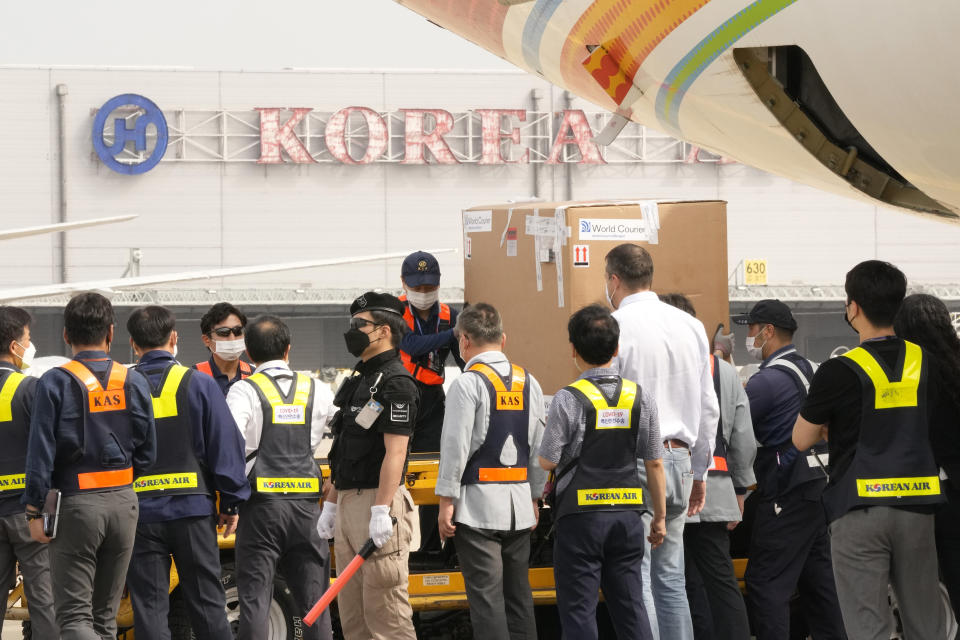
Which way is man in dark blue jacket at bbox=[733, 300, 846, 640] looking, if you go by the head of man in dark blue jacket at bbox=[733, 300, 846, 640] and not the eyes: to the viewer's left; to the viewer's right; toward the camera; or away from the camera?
to the viewer's left

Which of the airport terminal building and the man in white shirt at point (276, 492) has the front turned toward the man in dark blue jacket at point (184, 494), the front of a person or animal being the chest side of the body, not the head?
the airport terminal building

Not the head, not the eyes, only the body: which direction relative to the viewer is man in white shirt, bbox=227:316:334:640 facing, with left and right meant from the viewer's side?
facing away from the viewer

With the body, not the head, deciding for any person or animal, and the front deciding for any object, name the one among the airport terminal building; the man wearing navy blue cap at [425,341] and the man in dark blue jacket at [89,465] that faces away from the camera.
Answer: the man in dark blue jacket

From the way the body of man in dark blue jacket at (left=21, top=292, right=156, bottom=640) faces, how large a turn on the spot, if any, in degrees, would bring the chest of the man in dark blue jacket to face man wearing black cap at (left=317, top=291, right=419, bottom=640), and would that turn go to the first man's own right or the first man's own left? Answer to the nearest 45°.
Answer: approximately 90° to the first man's own right

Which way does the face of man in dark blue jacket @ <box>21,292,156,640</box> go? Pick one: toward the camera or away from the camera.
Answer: away from the camera

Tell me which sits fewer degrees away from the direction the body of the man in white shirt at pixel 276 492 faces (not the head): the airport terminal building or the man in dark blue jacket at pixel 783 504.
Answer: the airport terminal building

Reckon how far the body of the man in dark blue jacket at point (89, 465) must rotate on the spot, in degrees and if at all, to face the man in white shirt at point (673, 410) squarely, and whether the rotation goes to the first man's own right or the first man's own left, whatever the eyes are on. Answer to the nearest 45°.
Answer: approximately 90° to the first man's own right

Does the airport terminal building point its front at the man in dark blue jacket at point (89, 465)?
yes

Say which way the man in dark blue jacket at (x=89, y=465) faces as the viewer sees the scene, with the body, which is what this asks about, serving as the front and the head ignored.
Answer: away from the camera

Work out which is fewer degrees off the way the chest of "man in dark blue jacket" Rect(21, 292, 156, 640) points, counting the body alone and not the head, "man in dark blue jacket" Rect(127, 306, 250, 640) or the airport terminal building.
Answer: the airport terminal building

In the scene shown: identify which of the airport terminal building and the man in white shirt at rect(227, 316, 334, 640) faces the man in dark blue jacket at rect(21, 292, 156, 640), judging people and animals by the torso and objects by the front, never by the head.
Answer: the airport terminal building
